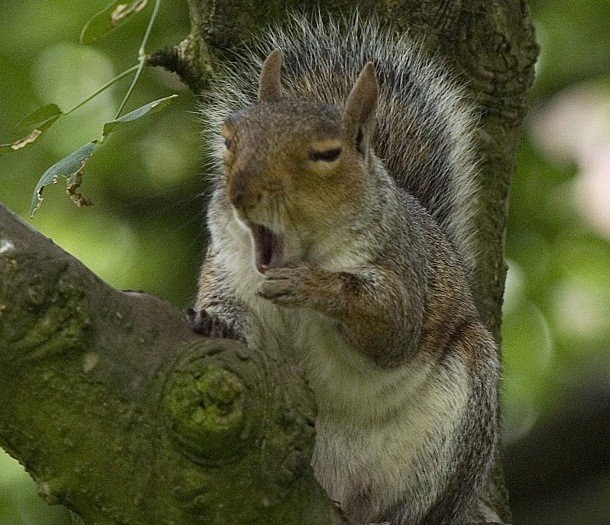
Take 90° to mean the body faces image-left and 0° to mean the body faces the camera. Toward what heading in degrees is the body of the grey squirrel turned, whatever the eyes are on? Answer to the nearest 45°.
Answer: approximately 45°
